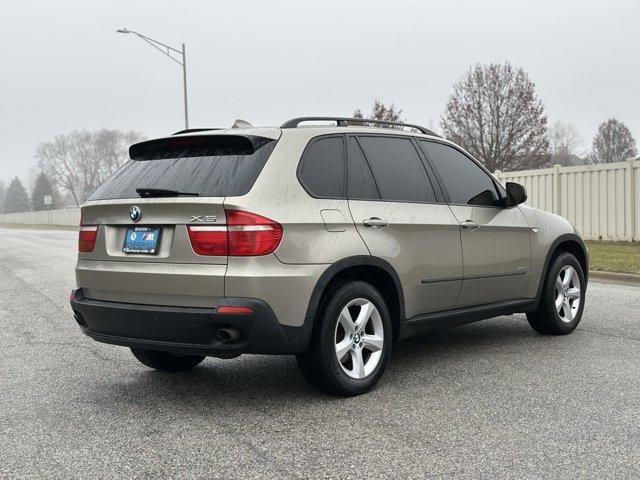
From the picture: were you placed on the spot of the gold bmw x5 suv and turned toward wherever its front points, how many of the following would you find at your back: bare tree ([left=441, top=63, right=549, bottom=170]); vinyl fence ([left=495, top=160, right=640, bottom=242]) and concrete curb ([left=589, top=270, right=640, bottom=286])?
0

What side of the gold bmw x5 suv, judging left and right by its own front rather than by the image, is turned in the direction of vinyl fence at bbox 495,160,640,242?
front

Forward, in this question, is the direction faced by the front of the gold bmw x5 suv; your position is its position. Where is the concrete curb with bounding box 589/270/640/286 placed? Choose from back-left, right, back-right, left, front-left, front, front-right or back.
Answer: front

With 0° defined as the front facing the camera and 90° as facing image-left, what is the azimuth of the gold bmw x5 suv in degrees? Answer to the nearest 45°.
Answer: approximately 225°

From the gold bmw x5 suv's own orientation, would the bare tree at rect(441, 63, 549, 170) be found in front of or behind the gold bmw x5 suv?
in front

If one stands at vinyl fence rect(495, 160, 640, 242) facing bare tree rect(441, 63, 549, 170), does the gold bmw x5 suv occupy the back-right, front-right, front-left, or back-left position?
back-left
